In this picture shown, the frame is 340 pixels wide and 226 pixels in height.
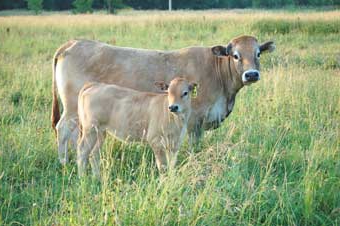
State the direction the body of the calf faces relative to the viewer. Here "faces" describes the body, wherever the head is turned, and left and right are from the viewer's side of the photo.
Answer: facing to the right of the viewer

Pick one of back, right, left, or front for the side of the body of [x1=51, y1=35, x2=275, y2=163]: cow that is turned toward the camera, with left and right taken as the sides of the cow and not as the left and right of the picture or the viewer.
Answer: right
